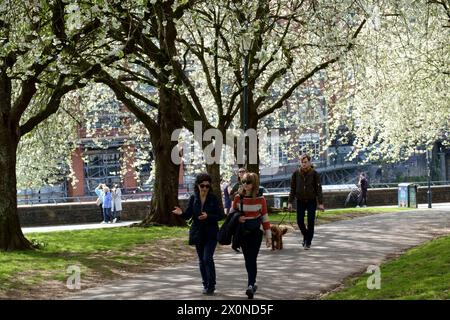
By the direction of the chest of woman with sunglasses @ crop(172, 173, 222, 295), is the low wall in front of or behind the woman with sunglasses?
behind

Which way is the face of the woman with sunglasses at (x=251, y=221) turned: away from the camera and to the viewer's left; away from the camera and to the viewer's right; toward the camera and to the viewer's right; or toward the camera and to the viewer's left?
toward the camera and to the viewer's left

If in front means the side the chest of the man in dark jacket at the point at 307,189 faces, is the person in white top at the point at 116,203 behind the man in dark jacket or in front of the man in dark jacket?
behind

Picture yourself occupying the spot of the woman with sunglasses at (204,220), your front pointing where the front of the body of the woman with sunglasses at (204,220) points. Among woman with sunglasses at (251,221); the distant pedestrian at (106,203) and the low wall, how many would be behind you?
2

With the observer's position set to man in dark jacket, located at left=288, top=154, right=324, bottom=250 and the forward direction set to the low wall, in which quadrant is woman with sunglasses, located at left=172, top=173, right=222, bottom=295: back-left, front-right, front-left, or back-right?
back-left

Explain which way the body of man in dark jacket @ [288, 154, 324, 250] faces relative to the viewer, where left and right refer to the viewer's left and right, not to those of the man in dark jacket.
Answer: facing the viewer

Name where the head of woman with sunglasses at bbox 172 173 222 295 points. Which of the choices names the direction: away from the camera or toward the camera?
toward the camera

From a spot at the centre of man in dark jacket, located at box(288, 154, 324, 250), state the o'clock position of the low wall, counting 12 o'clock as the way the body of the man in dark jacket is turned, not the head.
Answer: The low wall is roughly at 5 o'clock from the man in dark jacket.

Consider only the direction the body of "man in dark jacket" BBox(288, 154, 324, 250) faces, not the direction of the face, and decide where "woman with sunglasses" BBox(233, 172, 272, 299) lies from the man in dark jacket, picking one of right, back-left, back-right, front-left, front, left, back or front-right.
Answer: front

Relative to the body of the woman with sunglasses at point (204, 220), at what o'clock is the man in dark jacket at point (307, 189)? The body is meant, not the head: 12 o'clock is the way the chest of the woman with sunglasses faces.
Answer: The man in dark jacket is roughly at 7 o'clock from the woman with sunglasses.

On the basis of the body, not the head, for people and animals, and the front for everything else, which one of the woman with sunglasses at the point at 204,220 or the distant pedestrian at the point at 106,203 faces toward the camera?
the woman with sunglasses

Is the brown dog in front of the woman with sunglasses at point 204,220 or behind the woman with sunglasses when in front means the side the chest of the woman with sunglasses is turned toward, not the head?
behind

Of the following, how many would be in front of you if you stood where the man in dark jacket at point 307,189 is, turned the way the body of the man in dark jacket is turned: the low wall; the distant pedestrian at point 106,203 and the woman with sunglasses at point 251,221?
1

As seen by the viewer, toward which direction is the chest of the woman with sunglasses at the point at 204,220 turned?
toward the camera
